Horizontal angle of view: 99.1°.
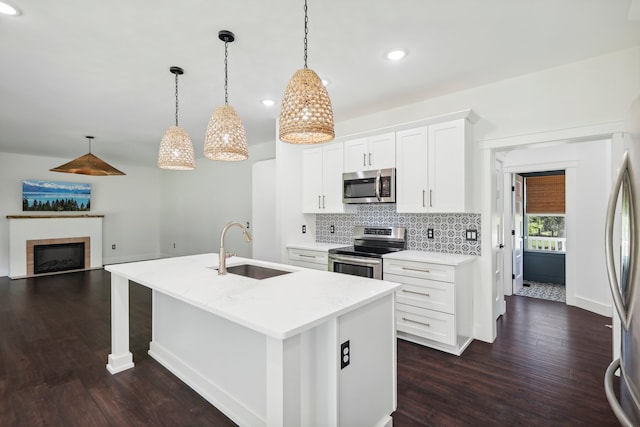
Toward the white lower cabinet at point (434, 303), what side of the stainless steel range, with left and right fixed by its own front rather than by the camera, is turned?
left

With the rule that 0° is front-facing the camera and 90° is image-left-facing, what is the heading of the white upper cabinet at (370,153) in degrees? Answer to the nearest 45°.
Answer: approximately 45°

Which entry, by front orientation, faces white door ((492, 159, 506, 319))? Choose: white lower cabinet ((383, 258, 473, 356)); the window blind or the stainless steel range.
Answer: the window blind

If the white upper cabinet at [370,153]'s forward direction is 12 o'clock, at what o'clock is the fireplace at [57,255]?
The fireplace is roughly at 2 o'clock from the white upper cabinet.

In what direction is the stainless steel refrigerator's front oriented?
to the viewer's left

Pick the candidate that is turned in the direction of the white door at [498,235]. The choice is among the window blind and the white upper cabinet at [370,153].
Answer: the window blind

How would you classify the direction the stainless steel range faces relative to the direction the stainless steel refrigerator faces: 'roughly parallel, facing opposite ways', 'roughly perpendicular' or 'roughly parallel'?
roughly perpendicular

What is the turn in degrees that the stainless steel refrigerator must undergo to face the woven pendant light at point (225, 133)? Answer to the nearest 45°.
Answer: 0° — it already faces it

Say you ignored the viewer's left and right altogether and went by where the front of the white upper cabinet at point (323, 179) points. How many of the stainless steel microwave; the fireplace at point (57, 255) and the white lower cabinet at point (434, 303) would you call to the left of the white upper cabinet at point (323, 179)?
2

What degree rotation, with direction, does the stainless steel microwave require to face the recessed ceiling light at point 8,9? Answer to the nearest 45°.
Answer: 0° — it already faces it

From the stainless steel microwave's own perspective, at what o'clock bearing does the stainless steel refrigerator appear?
The stainless steel refrigerator is roughly at 10 o'clock from the stainless steel microwave.

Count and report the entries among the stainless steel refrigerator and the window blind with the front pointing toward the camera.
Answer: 1
